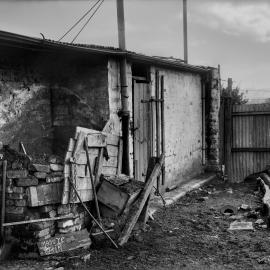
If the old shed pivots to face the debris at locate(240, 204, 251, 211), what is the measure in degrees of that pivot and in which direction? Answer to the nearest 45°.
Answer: approximately 45° to its left

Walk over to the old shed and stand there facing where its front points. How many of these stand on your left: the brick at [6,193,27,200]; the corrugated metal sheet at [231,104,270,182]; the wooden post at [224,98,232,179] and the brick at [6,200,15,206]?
2

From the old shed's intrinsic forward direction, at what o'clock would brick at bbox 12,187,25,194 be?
The brick is roughly at 2 o'clock from the old shed.

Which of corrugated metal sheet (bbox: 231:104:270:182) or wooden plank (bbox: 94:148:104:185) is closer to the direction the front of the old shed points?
the wooden plank

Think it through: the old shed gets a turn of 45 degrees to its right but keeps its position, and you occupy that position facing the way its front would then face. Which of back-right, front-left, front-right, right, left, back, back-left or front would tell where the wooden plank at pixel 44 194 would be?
front

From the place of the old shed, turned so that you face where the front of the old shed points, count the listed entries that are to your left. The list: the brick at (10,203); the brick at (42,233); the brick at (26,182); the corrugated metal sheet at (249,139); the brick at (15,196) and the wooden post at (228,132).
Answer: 2

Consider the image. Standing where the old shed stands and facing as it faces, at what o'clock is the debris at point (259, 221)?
The debris is roughly at 11 o'clock from the old shed.

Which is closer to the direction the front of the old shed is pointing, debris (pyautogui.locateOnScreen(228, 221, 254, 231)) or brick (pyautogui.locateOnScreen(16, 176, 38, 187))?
the debris

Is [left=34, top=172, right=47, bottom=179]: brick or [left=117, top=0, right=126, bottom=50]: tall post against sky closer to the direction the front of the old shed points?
the brick

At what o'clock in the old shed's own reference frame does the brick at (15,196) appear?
The brick is roughly at 2 o'clock from the old shed.

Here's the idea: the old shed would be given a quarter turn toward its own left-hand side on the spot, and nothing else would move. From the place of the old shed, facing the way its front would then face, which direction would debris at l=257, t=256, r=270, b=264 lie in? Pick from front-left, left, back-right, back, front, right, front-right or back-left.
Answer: right

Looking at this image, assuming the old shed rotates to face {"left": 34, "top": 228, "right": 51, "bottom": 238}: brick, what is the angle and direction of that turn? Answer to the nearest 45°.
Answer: approximately 45° to its right

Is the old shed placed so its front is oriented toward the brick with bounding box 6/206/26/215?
no

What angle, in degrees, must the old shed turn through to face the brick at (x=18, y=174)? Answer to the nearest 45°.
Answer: approximately 45° to its right

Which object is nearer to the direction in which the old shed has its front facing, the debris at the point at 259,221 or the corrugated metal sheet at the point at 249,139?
the debris

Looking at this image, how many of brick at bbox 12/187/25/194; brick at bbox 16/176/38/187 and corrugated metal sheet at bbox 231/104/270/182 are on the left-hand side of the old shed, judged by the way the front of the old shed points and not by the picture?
1

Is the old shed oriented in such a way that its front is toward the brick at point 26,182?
no

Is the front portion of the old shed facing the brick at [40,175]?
no

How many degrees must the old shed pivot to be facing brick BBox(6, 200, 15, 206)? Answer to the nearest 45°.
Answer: approximately 45° to its right

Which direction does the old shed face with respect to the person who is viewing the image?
facing the viewer and to the right of the viewer

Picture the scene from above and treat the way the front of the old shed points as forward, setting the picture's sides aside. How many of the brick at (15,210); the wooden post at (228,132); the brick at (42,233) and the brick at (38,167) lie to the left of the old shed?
1
